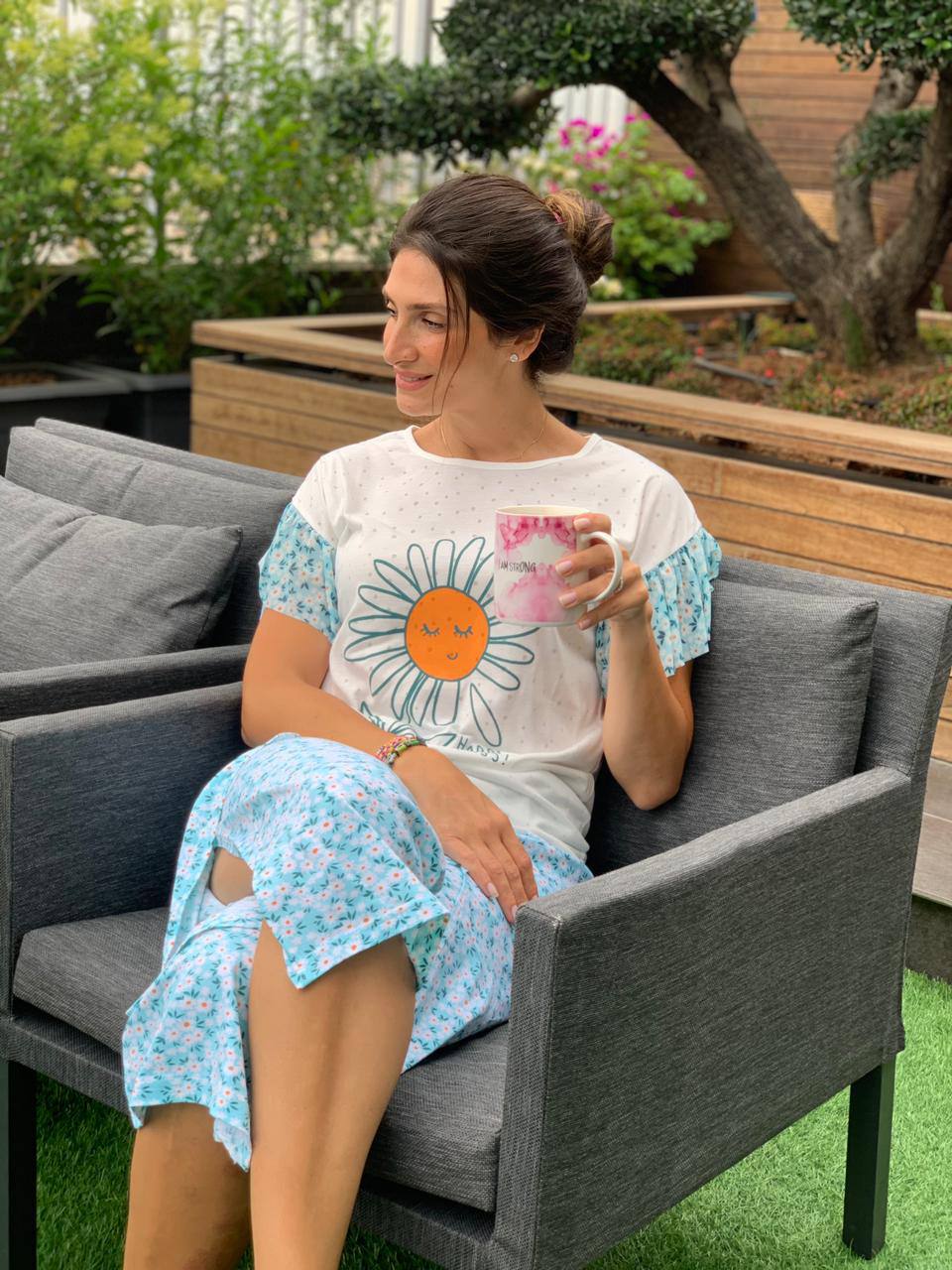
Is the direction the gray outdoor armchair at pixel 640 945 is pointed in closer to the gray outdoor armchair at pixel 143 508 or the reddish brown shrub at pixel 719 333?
the gray outdoor armchair

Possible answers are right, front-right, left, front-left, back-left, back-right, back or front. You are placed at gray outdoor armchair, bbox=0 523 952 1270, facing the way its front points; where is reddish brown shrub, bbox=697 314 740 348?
back-right

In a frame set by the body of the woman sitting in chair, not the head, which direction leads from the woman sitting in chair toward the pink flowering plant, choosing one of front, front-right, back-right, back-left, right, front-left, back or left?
back-right

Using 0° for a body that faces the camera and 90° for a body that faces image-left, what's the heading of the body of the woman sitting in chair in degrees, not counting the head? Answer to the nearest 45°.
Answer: approximately 45°

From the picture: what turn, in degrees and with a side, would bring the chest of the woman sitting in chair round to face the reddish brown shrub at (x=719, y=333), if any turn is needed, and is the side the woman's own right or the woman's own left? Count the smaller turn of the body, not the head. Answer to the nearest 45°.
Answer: approximately 135° to the woman's own right

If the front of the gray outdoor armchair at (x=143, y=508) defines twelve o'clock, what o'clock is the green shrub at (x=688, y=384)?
The green shrub is roughly at 6 o'clock from the gray outdoor armchair.

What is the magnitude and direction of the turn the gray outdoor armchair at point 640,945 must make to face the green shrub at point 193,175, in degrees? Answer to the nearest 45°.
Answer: approximately 135° to its right

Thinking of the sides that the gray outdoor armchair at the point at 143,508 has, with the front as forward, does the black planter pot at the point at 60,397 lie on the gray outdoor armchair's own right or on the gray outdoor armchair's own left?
on the gray outdoor armchair's own right

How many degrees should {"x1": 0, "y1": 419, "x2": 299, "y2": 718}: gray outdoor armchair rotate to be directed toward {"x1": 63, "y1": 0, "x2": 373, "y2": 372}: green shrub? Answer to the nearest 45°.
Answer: approximately 135° to its right

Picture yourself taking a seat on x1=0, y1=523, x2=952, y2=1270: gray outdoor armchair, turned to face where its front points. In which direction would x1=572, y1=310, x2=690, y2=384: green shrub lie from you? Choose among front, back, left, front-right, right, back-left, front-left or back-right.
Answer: back-right

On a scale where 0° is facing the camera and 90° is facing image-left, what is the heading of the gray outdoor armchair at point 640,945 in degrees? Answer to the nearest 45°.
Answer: approximately 45°

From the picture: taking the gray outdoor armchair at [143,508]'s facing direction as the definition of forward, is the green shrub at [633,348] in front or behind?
behind

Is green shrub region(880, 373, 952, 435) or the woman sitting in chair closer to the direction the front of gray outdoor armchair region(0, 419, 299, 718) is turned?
the woman sitting in chair

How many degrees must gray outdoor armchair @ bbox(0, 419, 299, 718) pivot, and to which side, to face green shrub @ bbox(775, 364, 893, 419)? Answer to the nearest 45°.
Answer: approximately 180°

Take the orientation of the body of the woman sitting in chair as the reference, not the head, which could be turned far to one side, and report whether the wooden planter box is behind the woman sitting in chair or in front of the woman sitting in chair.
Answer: behind
